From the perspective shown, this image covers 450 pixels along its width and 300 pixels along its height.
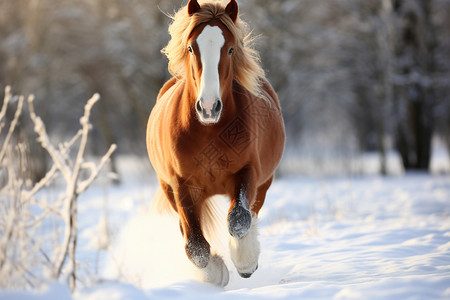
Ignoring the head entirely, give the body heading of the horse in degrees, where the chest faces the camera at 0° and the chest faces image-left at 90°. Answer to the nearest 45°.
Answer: approximately 0°
